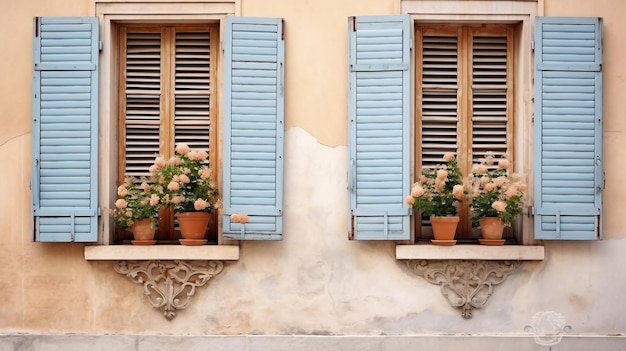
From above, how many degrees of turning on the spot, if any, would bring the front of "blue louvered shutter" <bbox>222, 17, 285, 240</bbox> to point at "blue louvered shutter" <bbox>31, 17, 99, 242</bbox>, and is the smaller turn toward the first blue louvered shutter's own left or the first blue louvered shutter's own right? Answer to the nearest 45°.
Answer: approximately 90° to the first blue louvered shutter's own right

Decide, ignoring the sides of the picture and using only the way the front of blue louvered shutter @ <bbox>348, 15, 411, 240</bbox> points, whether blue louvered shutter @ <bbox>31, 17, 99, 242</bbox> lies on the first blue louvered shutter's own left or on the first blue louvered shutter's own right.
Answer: on the first blue louvered shutter's own right

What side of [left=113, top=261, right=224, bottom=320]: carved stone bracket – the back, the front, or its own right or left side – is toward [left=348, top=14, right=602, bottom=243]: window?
left

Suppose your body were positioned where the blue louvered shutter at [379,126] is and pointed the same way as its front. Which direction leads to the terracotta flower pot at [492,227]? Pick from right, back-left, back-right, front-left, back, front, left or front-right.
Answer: left

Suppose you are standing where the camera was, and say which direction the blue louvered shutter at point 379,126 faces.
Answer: facing the viewer

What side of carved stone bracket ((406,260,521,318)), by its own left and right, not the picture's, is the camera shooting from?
front

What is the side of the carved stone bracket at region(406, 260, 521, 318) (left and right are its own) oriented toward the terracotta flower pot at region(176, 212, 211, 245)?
right

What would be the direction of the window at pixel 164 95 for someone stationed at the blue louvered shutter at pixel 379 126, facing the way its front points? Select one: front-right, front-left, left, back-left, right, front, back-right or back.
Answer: right

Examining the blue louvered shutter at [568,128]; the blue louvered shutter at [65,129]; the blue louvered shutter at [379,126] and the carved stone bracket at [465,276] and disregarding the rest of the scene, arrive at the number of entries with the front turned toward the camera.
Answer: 4

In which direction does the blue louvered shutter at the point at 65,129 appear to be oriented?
toward the camera

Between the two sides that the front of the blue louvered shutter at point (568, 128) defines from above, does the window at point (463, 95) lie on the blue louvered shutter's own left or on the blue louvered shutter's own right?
on the blue louvered shutter's own right
